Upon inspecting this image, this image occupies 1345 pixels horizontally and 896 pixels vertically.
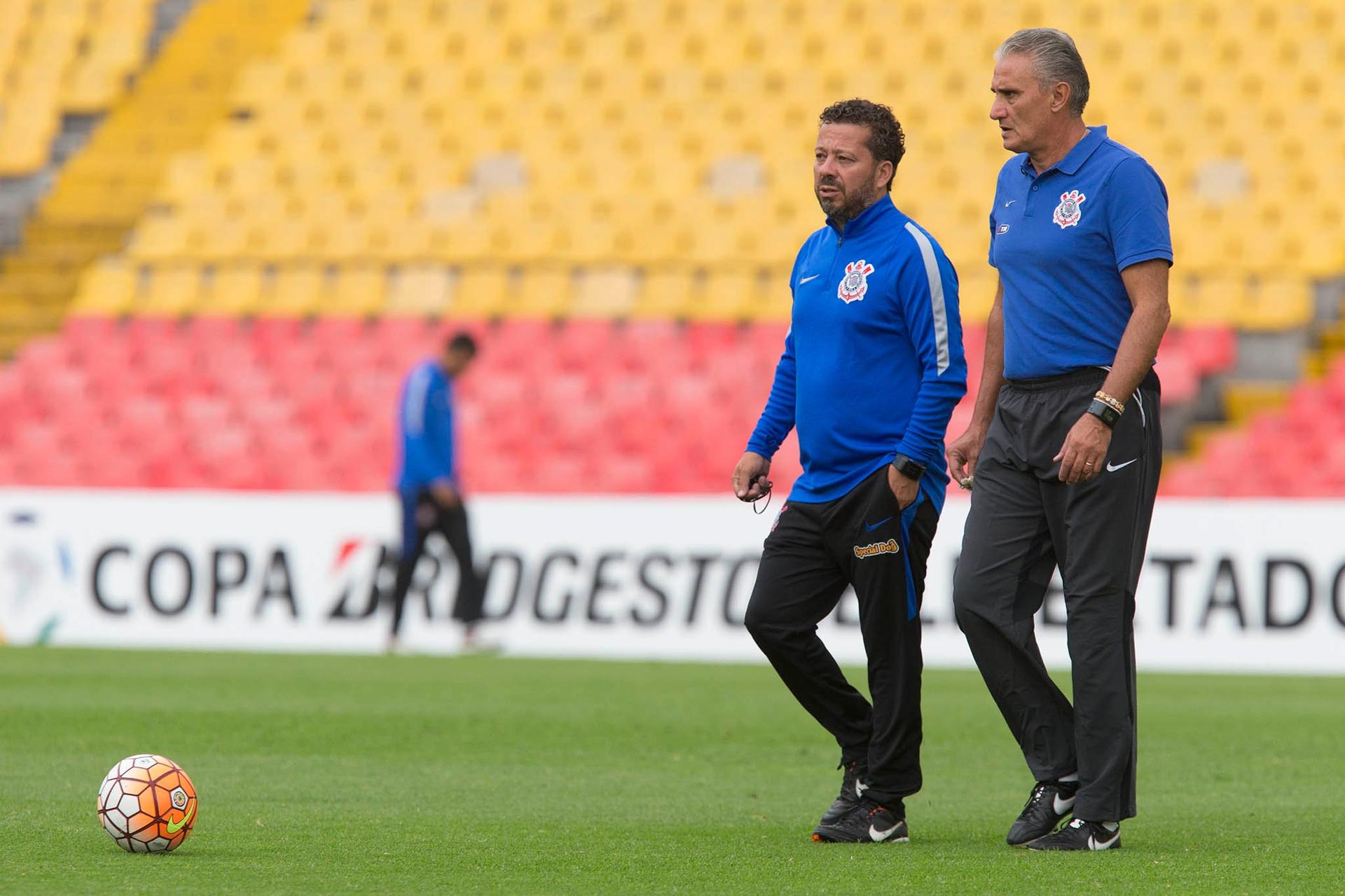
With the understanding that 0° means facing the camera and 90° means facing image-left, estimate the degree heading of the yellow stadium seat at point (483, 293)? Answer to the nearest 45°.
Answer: approximately 0°

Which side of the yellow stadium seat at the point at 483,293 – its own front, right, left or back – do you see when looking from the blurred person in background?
front

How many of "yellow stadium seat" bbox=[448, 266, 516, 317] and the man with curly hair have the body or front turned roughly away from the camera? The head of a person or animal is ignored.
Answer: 0

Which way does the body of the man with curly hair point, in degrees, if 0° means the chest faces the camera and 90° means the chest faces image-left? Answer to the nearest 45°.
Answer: approximately 45°

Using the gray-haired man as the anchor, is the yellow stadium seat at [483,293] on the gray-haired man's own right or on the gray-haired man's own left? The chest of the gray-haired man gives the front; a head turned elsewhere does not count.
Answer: on the gray-haired man's own right

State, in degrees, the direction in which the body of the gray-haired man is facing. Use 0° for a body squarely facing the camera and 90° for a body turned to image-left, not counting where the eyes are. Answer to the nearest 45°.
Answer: approximately 45°

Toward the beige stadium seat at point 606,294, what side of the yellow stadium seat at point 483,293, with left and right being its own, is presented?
left

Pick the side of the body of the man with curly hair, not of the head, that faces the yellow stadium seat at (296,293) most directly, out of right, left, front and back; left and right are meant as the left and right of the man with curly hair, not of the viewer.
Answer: right

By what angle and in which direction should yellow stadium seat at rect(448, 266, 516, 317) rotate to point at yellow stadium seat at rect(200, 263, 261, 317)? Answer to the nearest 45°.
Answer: approximately 90° to its right

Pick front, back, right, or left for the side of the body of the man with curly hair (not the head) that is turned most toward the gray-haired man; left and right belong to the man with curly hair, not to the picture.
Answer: left

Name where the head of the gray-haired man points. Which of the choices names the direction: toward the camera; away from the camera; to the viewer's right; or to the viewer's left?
to the viewer's left

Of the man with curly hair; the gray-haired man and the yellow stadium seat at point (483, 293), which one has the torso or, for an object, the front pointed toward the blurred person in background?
the yellow stadium seat

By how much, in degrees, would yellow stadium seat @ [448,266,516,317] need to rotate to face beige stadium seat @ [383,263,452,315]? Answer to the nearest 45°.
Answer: approximately 90° to its right
